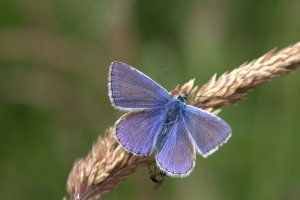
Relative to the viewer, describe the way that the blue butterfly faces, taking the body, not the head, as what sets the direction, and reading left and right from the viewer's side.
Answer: facing away from the viewer and to the right of the viewer
